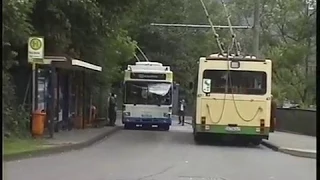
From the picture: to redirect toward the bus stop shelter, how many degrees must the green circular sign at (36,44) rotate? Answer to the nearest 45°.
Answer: approximately 180°

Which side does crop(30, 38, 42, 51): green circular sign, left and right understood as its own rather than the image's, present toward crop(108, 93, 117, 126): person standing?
back

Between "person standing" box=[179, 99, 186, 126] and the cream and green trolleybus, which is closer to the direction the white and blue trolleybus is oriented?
the cream and green trolleybus

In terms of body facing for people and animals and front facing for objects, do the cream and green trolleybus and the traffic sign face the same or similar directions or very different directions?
very different directions

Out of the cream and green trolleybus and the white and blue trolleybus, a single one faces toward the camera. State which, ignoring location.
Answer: the white and blue trolleybus

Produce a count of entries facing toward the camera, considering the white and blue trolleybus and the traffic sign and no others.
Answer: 2

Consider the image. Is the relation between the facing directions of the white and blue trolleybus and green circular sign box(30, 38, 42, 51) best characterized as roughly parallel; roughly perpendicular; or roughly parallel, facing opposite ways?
roughly parallel

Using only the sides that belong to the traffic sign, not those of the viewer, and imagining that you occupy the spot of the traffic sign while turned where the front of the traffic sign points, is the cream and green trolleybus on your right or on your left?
on your left

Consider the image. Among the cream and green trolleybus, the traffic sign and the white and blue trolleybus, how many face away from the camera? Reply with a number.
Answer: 1

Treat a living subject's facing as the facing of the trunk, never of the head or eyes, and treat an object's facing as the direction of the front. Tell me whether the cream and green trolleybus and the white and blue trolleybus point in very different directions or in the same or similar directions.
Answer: very different directions

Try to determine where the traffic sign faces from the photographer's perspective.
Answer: facing the viewer

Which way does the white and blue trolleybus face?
toward the camera

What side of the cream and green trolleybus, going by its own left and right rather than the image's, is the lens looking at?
back

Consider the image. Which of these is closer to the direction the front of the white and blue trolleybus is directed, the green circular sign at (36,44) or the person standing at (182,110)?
the green circular sign

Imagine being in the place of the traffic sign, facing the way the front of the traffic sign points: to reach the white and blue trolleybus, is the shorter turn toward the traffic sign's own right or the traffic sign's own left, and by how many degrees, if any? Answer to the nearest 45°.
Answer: approximately 135° to the traffic sign's own left
